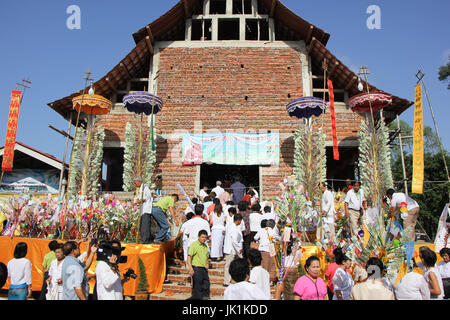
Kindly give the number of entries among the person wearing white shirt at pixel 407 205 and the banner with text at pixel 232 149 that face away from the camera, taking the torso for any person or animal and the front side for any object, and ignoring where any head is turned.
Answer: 0

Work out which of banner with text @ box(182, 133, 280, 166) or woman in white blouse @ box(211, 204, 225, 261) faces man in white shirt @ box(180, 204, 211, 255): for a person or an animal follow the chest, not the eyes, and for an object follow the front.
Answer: the banner with text

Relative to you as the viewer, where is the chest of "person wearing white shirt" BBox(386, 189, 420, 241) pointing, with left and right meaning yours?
facing to the left of the viewer

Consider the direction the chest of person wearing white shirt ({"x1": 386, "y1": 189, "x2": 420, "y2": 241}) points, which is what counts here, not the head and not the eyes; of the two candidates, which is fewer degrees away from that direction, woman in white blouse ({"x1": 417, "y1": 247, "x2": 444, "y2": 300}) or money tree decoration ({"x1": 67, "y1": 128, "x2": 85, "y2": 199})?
the money tree decoration

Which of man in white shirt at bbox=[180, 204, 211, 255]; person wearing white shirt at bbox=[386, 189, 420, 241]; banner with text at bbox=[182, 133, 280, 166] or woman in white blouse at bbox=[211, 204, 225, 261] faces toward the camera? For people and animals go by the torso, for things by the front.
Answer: the banner with text

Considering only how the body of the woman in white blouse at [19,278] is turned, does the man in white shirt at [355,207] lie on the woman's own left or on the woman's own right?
on the woman's own right

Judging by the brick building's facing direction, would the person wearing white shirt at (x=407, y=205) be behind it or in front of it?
in front

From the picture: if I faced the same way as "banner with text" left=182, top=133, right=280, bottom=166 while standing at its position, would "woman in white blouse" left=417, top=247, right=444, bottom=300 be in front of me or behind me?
in front
